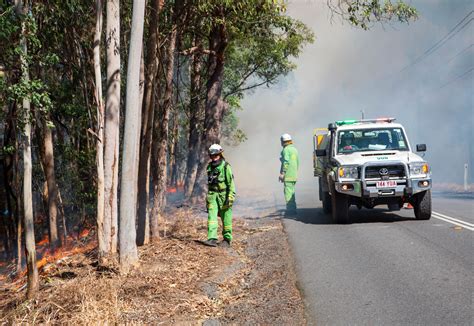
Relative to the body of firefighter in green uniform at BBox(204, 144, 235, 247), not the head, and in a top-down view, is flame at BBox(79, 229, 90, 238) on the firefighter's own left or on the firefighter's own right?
on the firefighter's own right

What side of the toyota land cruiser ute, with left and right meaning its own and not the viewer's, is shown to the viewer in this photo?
front

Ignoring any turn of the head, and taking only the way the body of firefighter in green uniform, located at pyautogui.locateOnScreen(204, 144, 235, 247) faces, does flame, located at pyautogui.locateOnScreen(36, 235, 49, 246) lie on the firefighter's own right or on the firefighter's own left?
on the firefighter's own right

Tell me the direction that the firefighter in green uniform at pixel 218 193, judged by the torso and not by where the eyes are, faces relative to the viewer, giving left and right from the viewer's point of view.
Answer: facing the viewer and to the left of the viewer

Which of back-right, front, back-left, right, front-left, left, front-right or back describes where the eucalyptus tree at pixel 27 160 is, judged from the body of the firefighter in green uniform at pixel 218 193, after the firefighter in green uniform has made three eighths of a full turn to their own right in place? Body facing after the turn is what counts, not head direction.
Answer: left

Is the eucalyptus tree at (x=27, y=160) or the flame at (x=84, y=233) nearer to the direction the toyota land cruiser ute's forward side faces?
the eucalyptus tree

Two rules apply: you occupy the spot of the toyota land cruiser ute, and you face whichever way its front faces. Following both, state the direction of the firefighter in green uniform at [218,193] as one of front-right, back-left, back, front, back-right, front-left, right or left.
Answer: front-right

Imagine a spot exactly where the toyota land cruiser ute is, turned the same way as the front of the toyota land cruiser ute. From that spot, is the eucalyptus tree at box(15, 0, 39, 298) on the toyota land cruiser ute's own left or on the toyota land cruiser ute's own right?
on the toyota land cruiser ute's own right

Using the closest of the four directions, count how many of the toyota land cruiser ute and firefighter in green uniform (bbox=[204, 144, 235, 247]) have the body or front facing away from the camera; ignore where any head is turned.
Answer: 0
